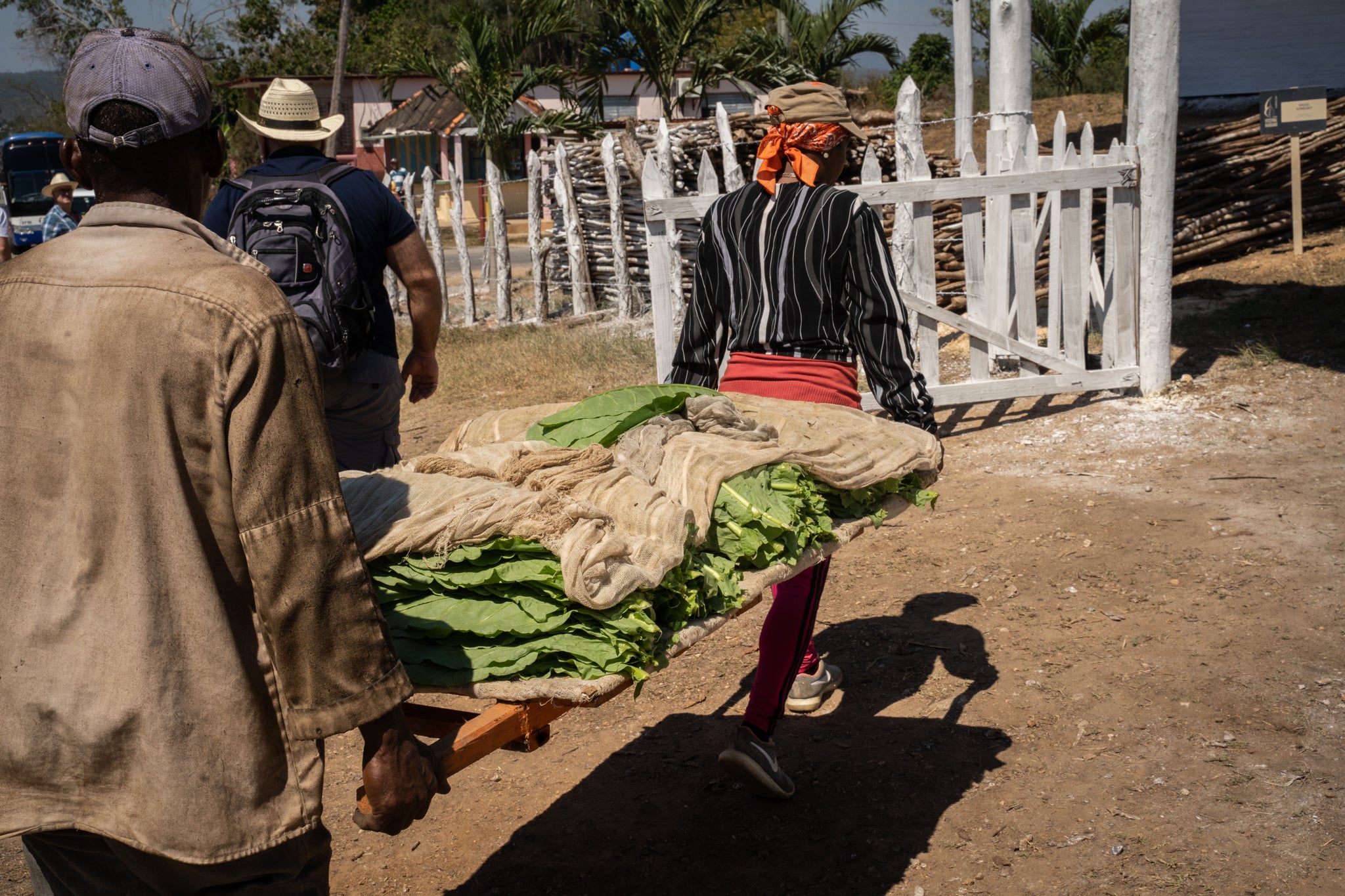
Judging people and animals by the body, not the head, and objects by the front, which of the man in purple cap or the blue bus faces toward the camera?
the blue bus

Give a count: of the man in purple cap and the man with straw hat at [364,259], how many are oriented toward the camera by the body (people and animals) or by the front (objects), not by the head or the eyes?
0

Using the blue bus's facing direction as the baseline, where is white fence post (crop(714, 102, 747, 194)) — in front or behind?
in front

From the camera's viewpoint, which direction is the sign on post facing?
toward the camera

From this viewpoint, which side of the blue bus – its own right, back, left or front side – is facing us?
front

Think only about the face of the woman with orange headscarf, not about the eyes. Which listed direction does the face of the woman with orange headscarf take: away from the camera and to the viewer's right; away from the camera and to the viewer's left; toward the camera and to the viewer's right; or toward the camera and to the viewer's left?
away from the camera and to the viewer's right

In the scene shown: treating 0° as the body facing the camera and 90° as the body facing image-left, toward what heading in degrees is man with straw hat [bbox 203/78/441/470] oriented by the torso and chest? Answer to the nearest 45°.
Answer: approximately 180°

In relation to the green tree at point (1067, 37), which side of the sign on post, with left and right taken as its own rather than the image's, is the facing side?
back

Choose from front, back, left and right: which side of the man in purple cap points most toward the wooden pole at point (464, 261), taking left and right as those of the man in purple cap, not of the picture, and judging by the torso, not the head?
front

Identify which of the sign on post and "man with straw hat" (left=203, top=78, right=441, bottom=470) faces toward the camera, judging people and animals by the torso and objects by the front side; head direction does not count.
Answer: the sign on post

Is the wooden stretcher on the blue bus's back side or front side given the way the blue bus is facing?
on the front side

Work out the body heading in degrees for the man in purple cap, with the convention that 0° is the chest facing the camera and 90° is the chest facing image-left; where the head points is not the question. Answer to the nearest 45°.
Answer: approximately 180°
